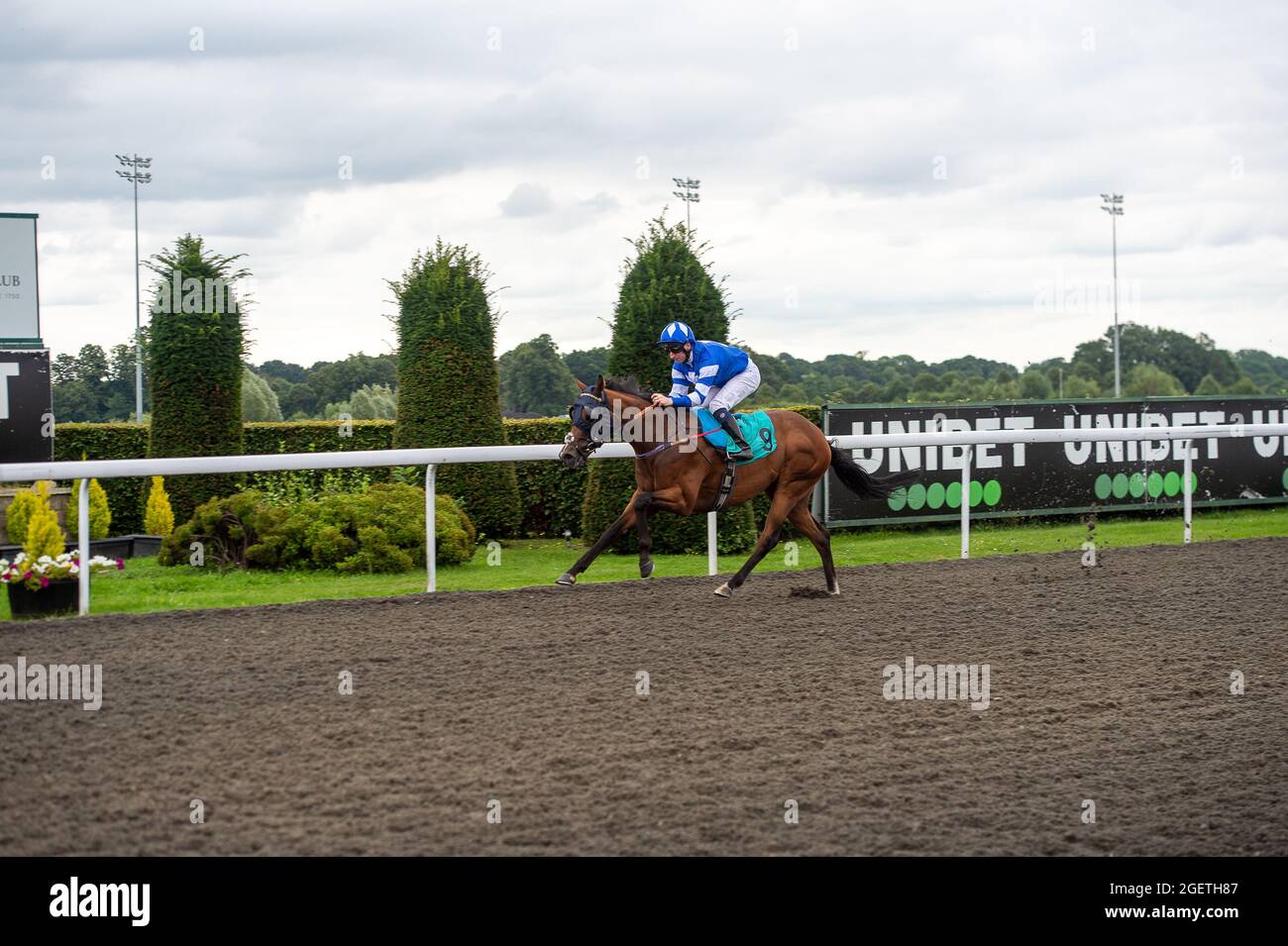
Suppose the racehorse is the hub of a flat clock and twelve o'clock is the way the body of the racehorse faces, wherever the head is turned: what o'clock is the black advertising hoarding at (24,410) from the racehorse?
The black advertising hoarding is roughly at 1 o'clock from the racehorse.

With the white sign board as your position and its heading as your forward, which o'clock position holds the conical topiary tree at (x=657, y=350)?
The conical topiary tree is roughly at 10 o'clock from the white sign board.

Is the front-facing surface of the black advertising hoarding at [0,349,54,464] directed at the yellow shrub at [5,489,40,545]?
yes

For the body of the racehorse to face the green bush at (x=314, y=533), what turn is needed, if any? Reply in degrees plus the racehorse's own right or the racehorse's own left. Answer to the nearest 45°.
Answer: approximately 45° to the racehorse's own right

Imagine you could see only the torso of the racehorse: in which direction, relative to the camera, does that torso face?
to the viewer's left

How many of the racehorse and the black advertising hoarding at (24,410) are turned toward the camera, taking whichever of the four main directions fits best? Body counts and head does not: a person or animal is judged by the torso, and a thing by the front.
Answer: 1

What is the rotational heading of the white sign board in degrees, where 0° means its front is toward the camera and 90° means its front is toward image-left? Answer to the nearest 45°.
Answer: approximately 0°

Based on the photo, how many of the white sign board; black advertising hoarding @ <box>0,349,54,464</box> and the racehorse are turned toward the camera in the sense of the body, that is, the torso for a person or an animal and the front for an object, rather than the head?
2

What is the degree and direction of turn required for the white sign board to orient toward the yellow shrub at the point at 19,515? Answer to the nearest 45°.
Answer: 0° — it already faces it
